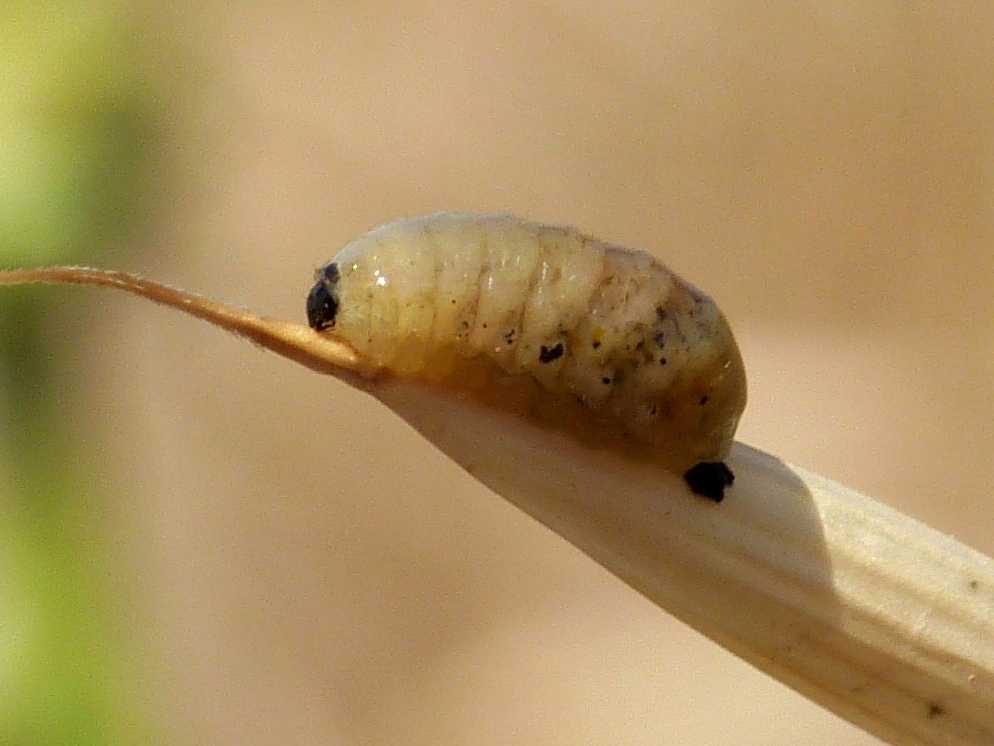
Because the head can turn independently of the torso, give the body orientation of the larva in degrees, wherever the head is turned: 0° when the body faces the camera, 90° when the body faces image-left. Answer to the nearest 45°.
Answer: approximately 90°
